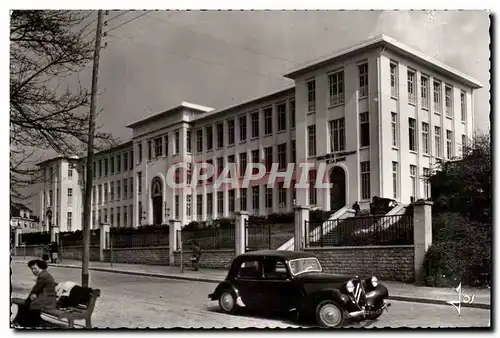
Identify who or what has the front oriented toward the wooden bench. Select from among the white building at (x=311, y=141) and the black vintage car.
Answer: the white building

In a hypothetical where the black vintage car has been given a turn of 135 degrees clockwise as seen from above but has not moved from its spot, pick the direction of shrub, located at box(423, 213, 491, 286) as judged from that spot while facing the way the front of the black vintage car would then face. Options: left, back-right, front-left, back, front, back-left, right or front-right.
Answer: back-right

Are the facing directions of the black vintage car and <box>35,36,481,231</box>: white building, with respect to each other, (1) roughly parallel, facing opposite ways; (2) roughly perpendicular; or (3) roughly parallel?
roughly perpendicular

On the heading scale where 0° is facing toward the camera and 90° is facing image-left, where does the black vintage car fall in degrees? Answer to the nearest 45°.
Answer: approximately 315°

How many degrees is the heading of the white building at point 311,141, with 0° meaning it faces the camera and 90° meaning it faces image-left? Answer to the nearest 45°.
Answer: approximately 45°
